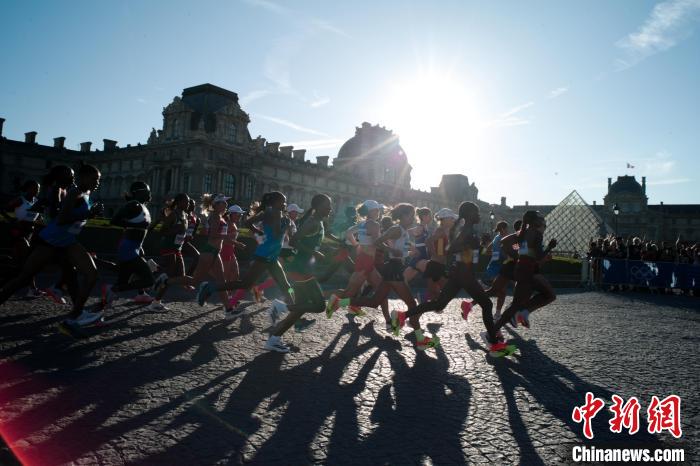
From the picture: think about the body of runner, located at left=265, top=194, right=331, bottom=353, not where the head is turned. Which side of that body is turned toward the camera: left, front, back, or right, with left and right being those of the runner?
right

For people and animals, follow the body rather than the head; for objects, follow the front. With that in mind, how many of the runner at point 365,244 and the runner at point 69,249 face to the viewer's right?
2

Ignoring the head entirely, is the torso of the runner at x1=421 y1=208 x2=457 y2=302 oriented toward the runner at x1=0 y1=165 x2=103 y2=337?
no

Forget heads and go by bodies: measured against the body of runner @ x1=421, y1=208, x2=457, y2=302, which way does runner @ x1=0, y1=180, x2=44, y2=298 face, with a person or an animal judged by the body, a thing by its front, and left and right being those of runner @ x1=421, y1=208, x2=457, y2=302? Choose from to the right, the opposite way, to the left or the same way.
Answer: the same way

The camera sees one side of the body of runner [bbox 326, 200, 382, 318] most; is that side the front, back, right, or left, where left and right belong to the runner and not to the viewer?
right

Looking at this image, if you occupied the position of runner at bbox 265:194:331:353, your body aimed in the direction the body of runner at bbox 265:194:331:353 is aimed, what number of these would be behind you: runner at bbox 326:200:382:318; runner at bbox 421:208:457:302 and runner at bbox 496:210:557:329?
0

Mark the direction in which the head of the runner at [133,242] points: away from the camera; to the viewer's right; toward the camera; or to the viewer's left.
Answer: to the viewer's right

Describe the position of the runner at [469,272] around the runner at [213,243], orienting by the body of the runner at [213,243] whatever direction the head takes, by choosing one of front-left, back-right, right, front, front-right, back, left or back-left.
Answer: front-right

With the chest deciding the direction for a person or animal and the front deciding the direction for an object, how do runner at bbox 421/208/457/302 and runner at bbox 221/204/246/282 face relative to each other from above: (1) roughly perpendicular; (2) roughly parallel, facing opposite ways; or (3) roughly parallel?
roughly parallel

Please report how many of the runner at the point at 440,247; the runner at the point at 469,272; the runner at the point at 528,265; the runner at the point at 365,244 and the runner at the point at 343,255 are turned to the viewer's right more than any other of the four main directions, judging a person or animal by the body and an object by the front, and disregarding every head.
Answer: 5

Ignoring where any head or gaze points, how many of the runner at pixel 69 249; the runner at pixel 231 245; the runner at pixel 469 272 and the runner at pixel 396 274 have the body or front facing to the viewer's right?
4

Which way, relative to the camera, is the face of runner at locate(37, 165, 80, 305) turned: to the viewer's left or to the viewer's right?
to the viewer's right

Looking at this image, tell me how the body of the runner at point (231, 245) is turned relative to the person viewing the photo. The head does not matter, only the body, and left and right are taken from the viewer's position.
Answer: facing to the right of the viewer

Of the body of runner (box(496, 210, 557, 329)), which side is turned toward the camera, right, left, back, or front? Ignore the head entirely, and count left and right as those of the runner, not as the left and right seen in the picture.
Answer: right

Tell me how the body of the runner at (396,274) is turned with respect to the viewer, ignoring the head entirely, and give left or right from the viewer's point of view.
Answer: facing to the right of the viewer

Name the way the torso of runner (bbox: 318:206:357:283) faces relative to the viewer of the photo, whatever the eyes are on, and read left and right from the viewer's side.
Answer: facing to the right of the viewer

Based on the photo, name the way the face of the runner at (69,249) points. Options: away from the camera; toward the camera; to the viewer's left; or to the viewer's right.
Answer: to the viewer's right
